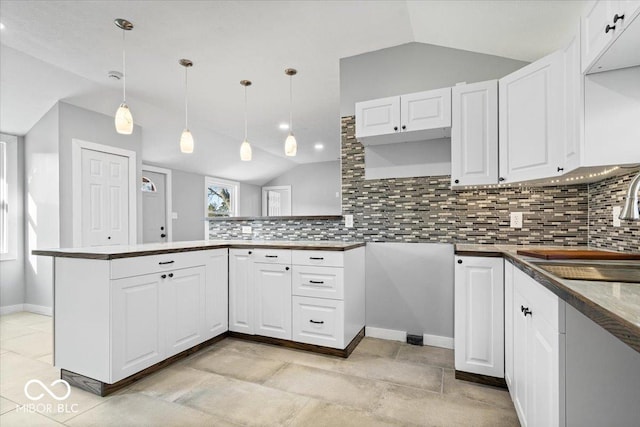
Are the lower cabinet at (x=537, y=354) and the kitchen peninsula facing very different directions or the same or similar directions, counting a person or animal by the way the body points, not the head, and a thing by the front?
very different directions

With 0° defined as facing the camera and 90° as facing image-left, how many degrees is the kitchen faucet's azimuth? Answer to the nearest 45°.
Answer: approximately 90°

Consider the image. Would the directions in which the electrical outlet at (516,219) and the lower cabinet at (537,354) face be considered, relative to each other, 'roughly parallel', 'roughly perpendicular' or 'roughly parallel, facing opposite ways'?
roughly perpendicular

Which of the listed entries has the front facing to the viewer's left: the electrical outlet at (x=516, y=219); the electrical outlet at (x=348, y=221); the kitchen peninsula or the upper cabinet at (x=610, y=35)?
the upper cabinet

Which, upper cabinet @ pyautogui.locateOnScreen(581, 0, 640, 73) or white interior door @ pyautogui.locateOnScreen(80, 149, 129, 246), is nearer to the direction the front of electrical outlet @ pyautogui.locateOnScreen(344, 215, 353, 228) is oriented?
the upper cabinet

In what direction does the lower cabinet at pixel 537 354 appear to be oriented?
to the viewer's left

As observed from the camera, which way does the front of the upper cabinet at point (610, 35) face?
facing to the left of the viewer

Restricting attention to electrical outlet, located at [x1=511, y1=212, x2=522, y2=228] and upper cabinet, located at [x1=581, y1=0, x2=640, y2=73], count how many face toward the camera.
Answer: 1

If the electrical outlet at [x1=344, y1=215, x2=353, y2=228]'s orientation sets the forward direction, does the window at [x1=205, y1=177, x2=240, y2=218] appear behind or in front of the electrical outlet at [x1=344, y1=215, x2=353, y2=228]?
behind

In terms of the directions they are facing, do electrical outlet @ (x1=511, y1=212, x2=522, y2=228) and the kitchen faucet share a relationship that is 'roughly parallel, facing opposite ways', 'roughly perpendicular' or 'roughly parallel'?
roughly perpendicular

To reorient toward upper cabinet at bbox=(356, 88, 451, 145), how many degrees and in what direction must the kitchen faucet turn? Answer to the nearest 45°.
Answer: approximately 45° to its right
